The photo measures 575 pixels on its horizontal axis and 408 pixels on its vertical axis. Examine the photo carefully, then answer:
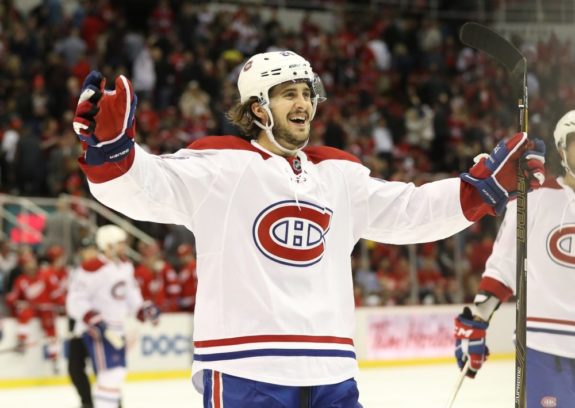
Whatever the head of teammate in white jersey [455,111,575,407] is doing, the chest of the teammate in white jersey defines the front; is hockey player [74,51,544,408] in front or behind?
in front

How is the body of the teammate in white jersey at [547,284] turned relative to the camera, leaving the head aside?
toward the camera

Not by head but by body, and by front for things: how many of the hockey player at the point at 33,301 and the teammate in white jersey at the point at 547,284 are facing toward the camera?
2

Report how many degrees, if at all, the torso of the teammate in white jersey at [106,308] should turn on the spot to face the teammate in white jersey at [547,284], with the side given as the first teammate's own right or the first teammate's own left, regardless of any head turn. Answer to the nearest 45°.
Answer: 0° — they already face them

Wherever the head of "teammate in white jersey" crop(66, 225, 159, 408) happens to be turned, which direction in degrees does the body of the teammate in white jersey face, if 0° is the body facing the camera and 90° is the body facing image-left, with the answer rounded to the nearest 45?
approximately 315°

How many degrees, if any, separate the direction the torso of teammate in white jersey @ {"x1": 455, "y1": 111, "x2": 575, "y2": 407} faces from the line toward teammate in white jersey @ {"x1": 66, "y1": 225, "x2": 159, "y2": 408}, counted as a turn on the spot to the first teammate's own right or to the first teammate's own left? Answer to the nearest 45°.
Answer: approximately 135° to the first teammate's own right

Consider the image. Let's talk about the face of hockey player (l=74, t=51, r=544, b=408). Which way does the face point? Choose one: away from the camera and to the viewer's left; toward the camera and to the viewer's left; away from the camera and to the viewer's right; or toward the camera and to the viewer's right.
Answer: toward the camera and to the viewer's right

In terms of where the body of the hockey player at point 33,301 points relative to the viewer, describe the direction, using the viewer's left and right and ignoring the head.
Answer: facing the viewer

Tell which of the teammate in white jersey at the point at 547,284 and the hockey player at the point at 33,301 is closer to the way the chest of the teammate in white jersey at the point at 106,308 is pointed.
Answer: the teammate in white jersey

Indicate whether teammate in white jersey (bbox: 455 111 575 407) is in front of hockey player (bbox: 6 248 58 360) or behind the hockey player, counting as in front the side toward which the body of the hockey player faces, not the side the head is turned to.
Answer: in front
